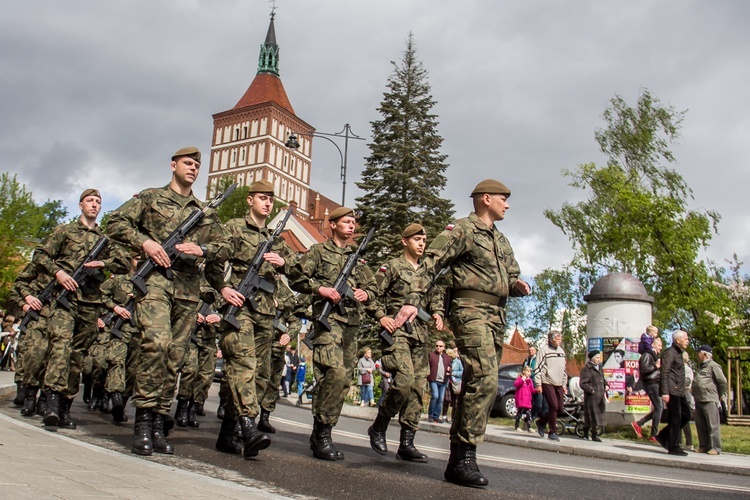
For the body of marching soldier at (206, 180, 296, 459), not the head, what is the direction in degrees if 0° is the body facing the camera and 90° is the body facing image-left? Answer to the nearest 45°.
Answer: approximately 315°

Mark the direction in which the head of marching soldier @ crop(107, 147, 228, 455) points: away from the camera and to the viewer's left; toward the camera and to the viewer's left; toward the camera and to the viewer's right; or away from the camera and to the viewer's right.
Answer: toward the camera and to the viewer's right

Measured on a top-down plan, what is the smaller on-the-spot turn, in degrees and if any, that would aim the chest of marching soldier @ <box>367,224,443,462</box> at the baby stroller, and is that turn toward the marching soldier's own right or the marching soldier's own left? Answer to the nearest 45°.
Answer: approximately 90° to the marching soldier's own left

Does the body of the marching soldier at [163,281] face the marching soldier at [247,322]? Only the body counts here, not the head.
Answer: no

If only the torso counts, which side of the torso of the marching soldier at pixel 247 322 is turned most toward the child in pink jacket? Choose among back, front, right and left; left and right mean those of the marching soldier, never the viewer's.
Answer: left

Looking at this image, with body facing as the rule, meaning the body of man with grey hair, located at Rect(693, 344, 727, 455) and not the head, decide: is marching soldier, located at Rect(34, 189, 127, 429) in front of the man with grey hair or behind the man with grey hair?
in front

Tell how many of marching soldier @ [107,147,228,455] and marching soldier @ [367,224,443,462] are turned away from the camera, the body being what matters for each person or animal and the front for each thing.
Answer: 0

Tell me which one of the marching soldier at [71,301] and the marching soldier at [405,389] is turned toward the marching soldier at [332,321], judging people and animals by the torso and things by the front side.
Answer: the marching soldier at [71,301]

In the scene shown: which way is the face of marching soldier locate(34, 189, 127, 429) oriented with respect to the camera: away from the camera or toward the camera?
toward the camera

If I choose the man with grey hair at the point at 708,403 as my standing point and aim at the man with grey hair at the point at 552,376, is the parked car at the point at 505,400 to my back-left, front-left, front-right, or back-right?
front-right

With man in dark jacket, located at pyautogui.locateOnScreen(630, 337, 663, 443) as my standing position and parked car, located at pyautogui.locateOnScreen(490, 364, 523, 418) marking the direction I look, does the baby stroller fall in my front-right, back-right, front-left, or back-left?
front-left

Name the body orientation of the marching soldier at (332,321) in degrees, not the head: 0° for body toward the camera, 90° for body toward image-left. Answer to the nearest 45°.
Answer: approximately 315°

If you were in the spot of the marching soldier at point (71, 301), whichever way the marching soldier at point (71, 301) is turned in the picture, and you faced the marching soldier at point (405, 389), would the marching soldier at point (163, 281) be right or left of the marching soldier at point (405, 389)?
right

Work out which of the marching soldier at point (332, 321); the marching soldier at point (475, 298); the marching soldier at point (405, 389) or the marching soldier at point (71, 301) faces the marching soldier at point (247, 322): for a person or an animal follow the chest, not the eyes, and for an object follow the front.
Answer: the marching soldier at point (71, 301)

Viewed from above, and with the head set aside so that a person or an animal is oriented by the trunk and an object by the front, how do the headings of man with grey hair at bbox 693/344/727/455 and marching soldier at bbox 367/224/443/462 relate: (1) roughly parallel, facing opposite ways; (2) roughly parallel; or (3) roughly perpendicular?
roughly perpendicular

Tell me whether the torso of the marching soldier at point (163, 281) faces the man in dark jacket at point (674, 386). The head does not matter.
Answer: no

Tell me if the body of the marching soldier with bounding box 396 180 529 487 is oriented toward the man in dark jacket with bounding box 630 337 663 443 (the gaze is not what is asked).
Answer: no

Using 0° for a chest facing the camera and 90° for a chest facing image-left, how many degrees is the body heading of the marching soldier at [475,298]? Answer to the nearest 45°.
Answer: approximately 315°

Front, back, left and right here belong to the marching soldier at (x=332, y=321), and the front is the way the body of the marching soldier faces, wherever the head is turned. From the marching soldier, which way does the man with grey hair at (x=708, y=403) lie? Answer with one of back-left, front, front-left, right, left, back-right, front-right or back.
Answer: left
